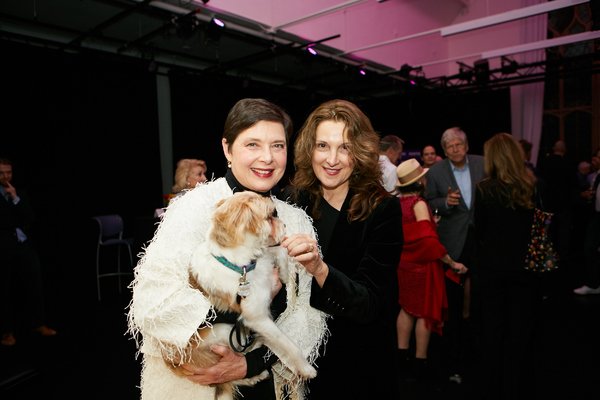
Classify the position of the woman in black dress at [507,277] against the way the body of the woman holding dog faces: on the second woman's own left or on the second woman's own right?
on the second woman's own left

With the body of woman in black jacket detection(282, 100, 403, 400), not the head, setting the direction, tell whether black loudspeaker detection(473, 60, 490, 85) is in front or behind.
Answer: behind

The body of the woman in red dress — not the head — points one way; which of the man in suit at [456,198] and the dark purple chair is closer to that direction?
the man in suit

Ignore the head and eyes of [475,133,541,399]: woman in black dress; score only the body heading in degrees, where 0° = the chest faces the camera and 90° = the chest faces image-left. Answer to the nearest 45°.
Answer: approximately 180°

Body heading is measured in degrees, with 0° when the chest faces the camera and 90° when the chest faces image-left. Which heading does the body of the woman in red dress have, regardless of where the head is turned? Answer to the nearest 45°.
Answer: approximately 225°

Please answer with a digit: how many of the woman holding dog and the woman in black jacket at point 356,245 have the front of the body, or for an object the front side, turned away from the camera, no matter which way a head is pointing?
0

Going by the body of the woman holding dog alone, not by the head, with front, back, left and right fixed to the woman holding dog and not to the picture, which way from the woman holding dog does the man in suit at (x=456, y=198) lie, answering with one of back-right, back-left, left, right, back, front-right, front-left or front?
left

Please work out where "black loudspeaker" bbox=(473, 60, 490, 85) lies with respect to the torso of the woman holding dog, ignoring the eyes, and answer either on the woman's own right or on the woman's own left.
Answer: on the woman's own left

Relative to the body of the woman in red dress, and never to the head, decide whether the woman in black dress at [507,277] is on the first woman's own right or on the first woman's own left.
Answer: on the first woman's own right
